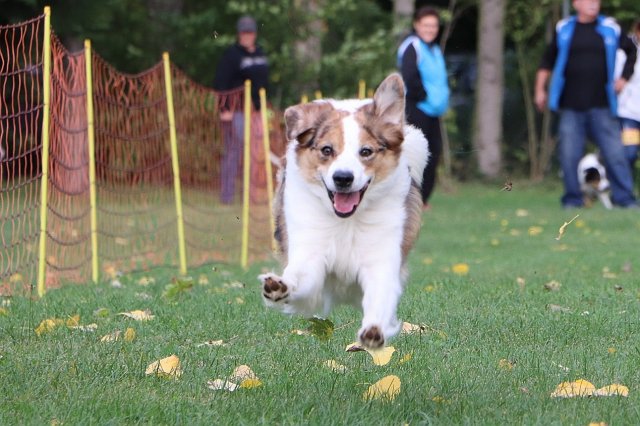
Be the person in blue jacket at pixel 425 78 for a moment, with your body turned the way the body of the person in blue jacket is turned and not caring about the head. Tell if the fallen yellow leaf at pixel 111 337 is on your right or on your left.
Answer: on your right

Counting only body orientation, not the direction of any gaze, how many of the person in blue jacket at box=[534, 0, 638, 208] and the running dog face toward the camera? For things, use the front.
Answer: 2

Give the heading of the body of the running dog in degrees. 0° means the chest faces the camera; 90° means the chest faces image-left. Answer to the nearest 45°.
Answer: approximately 0°

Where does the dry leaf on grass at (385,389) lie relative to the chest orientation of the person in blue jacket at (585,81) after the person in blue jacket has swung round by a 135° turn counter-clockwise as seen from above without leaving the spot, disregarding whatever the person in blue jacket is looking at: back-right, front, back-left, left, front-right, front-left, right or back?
back-right

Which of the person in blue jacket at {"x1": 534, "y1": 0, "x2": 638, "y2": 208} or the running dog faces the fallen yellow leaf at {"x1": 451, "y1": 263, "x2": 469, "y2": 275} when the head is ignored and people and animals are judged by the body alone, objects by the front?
the person in blue jacket

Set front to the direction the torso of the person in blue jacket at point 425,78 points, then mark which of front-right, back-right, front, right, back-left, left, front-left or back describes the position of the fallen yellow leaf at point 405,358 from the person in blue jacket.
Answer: front-right

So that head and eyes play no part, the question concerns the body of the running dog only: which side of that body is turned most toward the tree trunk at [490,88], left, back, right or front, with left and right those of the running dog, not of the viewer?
back

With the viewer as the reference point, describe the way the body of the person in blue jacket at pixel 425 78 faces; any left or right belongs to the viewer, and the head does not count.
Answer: facing the viewer and to the right of the viewer

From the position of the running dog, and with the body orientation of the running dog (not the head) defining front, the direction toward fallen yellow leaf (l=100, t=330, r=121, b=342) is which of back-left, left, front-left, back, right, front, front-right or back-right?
right
